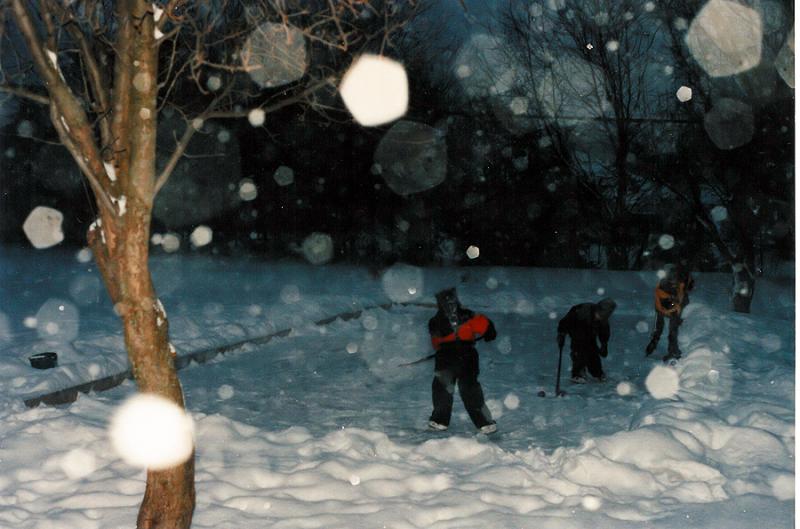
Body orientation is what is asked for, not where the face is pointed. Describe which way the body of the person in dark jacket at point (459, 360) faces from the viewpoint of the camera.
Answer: toward the camera

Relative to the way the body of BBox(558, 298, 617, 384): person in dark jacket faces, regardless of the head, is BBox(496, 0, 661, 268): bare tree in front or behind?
behind

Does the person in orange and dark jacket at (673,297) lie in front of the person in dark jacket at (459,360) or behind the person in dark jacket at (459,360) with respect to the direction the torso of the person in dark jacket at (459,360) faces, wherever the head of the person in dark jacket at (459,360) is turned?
behind

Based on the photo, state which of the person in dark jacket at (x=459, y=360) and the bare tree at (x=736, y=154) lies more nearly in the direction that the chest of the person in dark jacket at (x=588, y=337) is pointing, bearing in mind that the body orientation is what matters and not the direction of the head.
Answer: the person in dark jacket

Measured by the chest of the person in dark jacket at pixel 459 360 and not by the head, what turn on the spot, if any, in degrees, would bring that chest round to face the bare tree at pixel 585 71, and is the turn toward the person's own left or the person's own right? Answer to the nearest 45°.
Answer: approximately 180°

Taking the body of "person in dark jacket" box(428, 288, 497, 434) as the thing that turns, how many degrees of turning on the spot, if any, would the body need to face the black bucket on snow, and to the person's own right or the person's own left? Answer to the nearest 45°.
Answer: approximately 90° to the person's own right

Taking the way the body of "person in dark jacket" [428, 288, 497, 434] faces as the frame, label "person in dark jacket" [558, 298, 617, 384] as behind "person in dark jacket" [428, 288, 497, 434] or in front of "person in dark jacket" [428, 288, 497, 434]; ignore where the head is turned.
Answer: behind

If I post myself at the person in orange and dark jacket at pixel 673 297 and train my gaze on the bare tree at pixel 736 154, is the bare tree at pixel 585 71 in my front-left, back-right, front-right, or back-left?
front-left
